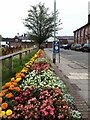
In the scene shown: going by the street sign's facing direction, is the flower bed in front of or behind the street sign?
in front

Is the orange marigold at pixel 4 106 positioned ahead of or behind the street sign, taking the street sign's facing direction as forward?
ahead

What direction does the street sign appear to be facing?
toward the camera
